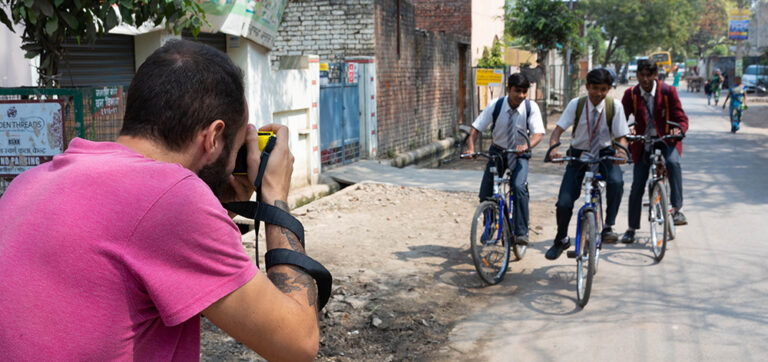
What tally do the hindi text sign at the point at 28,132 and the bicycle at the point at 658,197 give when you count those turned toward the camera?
2

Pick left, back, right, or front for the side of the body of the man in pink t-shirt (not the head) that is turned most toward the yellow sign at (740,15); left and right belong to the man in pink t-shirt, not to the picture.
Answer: front

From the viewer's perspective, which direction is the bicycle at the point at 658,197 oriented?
toward the camera

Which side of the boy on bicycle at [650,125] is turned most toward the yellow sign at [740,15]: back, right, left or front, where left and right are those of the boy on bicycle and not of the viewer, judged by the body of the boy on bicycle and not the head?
back

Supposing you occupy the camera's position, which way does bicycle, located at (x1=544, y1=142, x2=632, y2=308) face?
facing the viewer

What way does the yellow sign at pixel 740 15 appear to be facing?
toward the camera

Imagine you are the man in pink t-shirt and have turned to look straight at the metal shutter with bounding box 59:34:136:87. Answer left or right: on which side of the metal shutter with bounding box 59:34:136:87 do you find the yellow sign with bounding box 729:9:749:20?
right

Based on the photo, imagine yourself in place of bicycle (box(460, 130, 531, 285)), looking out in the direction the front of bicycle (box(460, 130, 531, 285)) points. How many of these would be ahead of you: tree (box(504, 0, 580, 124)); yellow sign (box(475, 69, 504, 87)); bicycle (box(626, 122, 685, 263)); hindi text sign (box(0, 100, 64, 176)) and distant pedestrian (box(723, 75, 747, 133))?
1

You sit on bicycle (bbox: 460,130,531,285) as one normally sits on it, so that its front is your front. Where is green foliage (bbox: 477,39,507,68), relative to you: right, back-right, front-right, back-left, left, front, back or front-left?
back-right

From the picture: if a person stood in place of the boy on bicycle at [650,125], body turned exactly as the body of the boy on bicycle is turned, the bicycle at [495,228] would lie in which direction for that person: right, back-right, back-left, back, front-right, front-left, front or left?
front-right

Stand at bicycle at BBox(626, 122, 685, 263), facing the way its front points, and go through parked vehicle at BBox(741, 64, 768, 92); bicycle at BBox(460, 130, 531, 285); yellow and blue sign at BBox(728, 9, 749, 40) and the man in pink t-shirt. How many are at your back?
2

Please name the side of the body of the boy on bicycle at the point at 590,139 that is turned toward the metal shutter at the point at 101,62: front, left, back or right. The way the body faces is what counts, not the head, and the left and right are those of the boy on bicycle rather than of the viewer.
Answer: right

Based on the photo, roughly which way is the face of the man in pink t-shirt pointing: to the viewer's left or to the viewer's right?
to the viewer's right

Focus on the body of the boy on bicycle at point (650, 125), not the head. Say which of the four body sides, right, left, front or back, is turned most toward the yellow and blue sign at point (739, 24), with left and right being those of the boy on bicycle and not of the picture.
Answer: back

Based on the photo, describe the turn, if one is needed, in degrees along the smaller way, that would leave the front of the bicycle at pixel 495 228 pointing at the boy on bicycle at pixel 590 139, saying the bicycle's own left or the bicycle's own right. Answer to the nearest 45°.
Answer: approximately 135° to the bicycle's own left
